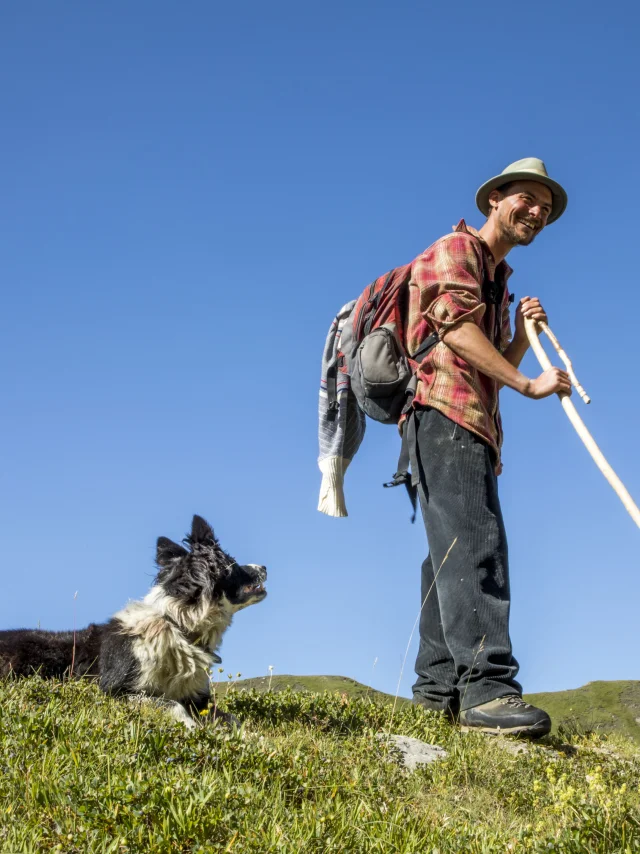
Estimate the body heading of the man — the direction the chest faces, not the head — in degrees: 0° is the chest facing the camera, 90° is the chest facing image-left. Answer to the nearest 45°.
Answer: approximately 270°

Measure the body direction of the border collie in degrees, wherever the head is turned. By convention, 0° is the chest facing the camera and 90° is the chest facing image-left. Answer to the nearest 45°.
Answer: approximately 270°

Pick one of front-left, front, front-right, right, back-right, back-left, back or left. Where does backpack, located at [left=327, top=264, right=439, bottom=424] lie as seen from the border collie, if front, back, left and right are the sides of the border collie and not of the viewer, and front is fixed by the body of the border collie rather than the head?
front-right

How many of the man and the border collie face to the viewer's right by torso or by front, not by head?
2
